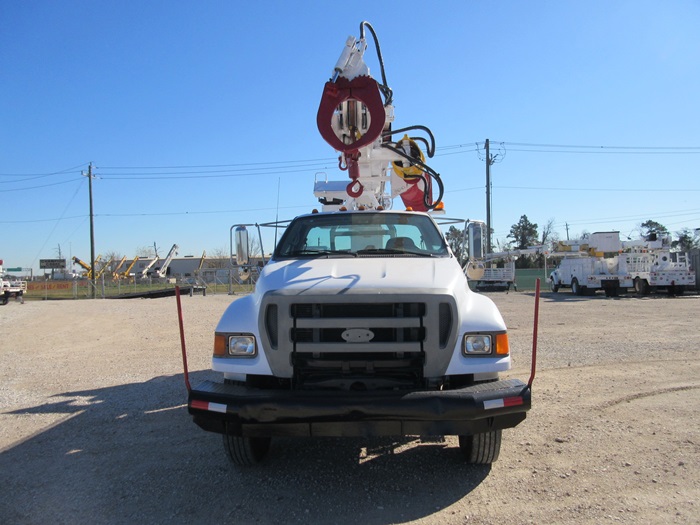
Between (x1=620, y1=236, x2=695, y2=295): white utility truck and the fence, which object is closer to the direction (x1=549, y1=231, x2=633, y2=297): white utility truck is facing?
the fence

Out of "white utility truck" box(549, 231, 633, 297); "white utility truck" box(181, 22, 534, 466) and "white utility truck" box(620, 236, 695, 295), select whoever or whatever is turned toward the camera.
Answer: "white utility truck" box(181, 22, 534, 466)

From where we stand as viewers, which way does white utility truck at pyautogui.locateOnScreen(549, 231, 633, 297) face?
facing away from the viewer and to the left of the viewer

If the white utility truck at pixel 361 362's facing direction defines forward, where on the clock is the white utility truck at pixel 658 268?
the white utility truck at pixel 658 268 is roughly at 7 o'clock from the white utility truck at pixel 361 362.

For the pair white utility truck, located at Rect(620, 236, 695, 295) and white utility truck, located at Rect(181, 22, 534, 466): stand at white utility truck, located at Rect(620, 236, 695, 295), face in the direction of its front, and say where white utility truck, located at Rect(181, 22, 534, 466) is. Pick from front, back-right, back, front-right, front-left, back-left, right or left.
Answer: back-left

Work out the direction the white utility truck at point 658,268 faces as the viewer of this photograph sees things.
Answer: facing away from the viewer and to the left of the viewer

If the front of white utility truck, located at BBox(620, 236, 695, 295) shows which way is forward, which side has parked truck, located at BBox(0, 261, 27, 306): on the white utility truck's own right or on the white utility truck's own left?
on the white utility truck's own left

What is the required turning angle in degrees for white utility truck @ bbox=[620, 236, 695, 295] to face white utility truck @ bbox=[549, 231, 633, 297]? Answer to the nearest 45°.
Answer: approximately 45° to its left

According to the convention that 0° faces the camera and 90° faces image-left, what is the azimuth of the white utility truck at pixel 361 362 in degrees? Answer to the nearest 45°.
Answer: approximately 0°

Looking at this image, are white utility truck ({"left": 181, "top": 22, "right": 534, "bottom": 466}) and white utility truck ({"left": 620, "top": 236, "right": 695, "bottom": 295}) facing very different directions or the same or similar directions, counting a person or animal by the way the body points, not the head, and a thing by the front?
very different directions
